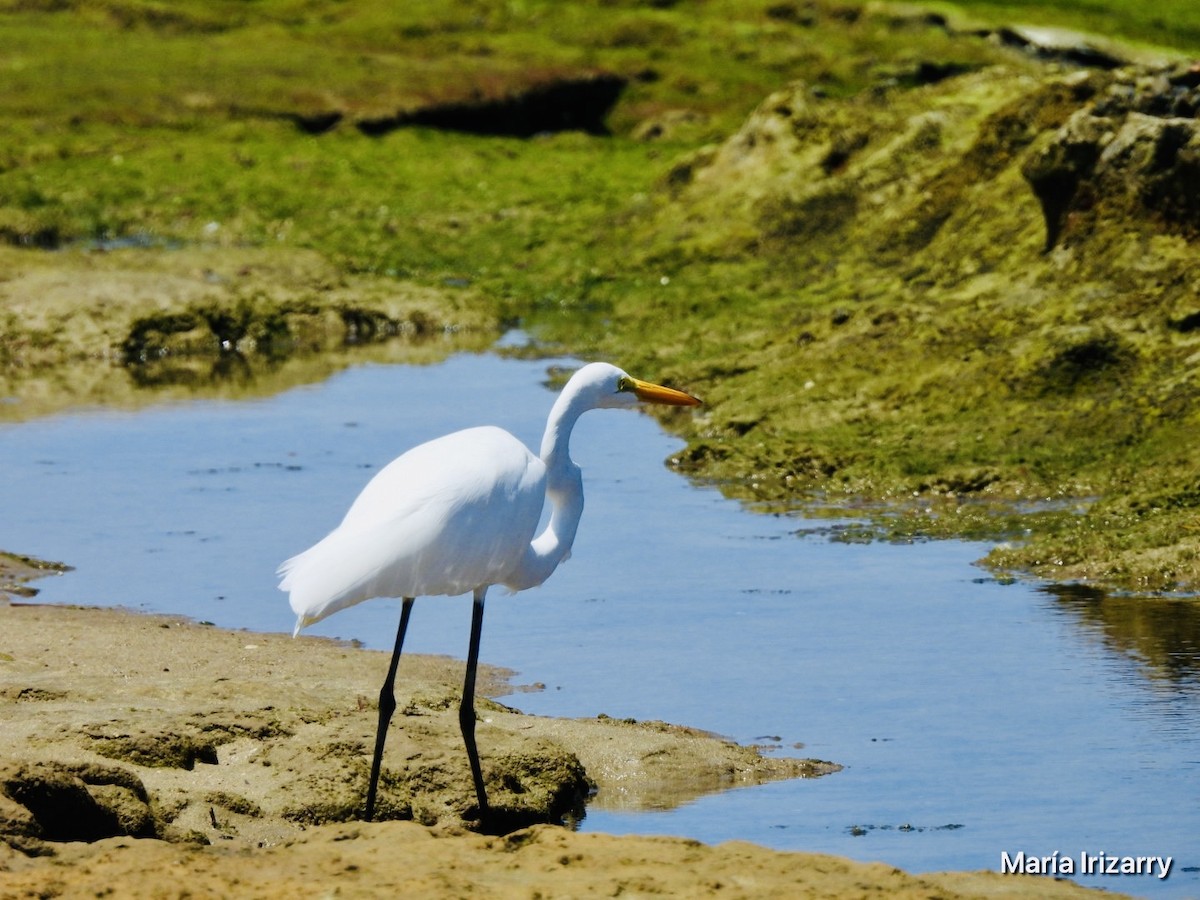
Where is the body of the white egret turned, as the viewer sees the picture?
to the viewer's right

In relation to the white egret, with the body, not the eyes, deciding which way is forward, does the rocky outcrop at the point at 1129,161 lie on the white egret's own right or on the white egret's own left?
on the white egret's own left
